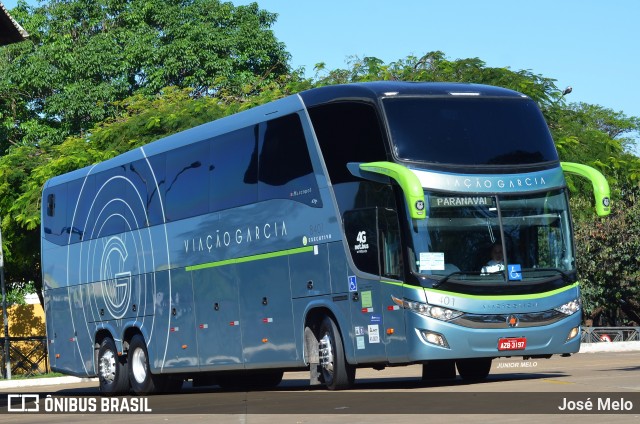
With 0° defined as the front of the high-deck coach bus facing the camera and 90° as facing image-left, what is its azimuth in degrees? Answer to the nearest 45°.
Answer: approximately 315°

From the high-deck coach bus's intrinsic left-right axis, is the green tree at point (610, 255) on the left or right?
on its left
